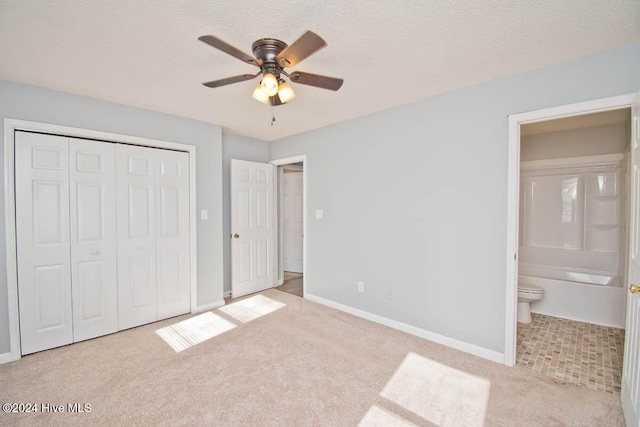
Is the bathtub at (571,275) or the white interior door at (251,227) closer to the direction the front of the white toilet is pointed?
the bathtub

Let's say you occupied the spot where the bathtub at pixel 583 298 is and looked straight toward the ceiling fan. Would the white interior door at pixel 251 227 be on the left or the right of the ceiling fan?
right

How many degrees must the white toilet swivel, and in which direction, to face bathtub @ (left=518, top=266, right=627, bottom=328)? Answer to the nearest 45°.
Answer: approximately 45° to its left

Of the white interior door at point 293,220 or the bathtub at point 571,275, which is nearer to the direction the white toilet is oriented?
the bathtub

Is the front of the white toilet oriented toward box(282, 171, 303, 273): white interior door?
no

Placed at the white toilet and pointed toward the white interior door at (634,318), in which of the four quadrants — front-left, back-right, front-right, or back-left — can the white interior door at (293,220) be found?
back-right

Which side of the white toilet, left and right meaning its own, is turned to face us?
right

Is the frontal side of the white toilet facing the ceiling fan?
no

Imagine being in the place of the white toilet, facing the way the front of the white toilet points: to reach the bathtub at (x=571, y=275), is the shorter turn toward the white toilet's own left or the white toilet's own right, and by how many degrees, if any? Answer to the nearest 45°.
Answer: approximately 45° to the white toilet's own left

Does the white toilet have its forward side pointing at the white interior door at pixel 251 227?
no
